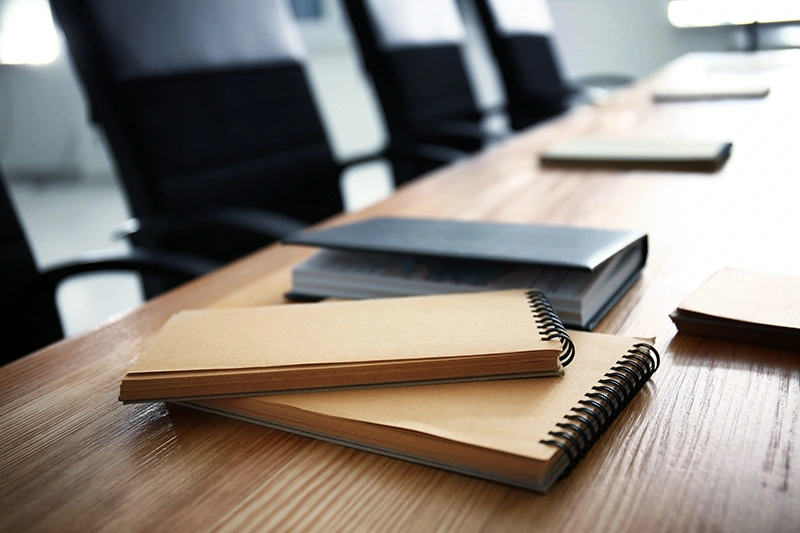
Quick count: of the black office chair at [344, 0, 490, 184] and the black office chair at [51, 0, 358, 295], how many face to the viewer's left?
0

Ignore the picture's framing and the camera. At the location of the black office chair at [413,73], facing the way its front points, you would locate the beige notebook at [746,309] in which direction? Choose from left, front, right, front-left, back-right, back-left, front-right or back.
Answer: front-right

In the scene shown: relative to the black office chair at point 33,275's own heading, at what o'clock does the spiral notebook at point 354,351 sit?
The spiral notebook is roughly at 1 o'clock from the black office chair.

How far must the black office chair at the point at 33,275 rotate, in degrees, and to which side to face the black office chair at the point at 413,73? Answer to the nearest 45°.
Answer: approximately 90° to its left

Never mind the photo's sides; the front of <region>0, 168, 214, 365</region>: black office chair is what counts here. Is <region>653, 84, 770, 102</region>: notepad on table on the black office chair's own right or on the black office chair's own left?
on the black office chair's own left
